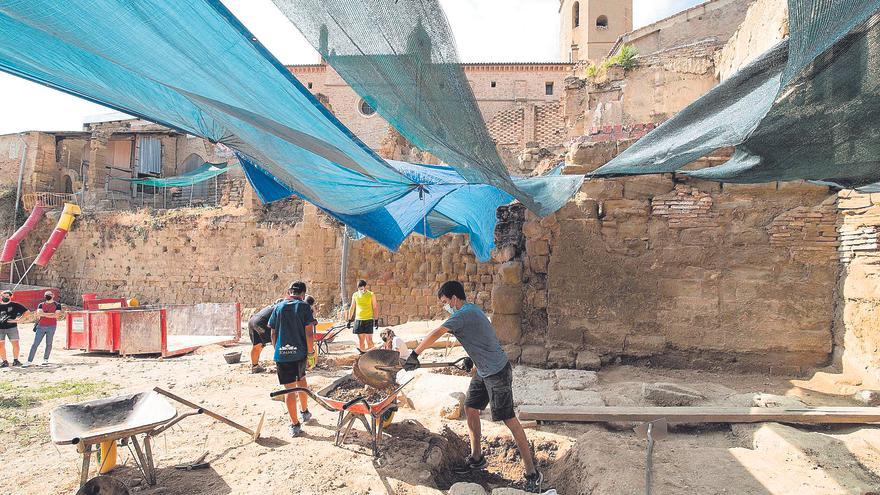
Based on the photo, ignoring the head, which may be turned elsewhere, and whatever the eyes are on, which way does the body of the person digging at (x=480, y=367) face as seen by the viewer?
to the viewer's left

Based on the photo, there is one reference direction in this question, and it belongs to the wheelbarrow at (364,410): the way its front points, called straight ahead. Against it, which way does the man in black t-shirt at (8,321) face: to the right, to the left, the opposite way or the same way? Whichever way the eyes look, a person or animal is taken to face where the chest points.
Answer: to the right

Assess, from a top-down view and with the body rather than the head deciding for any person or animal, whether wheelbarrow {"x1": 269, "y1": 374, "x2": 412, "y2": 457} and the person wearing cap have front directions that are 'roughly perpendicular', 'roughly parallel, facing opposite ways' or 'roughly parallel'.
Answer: roughly perpendicular

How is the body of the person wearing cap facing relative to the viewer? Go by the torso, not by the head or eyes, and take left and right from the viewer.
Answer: facing the viewer

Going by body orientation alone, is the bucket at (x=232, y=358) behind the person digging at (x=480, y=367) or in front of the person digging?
in front

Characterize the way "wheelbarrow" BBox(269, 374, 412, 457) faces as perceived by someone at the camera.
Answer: facing away from the viewer and to the right of the viewer

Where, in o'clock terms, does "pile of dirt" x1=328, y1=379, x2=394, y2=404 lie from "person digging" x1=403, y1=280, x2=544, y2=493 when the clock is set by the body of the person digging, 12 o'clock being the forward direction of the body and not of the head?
The pile of dirt is roughly at 1 o'clock from the person digging.

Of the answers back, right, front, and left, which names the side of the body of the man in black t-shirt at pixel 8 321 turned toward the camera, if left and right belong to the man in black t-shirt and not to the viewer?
front

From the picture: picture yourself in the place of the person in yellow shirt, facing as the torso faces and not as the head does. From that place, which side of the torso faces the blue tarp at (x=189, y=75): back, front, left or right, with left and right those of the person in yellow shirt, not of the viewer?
front

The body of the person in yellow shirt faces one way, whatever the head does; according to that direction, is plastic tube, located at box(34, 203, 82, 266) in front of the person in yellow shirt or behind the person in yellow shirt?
behind

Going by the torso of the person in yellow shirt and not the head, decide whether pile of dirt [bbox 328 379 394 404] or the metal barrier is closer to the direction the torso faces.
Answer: the pile of dirt

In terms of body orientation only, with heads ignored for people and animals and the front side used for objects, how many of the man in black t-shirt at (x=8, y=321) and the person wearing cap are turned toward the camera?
2
